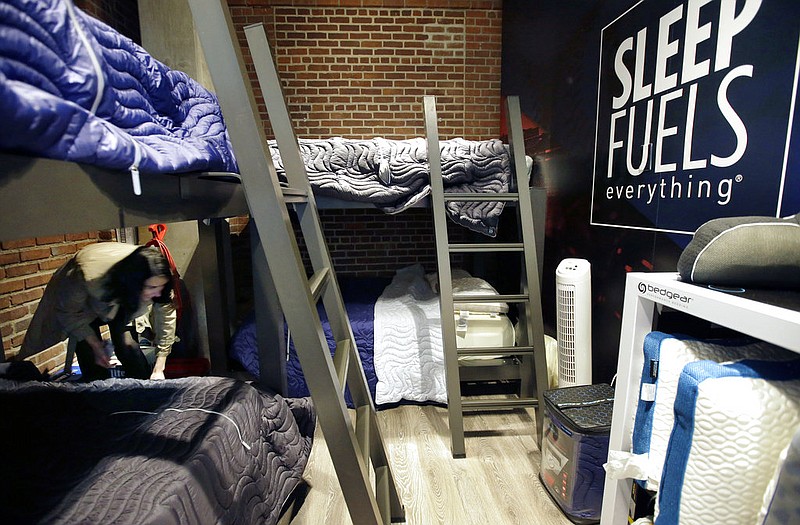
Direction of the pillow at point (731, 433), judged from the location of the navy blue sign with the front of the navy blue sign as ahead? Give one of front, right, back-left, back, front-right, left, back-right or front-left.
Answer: front-left

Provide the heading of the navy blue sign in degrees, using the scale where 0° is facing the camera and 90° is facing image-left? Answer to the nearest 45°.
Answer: approximately 45°

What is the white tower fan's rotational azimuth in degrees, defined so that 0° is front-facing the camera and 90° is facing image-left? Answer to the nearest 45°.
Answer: approximately 45°

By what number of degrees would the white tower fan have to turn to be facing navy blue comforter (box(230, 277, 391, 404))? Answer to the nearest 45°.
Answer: approximately 45° to its right
